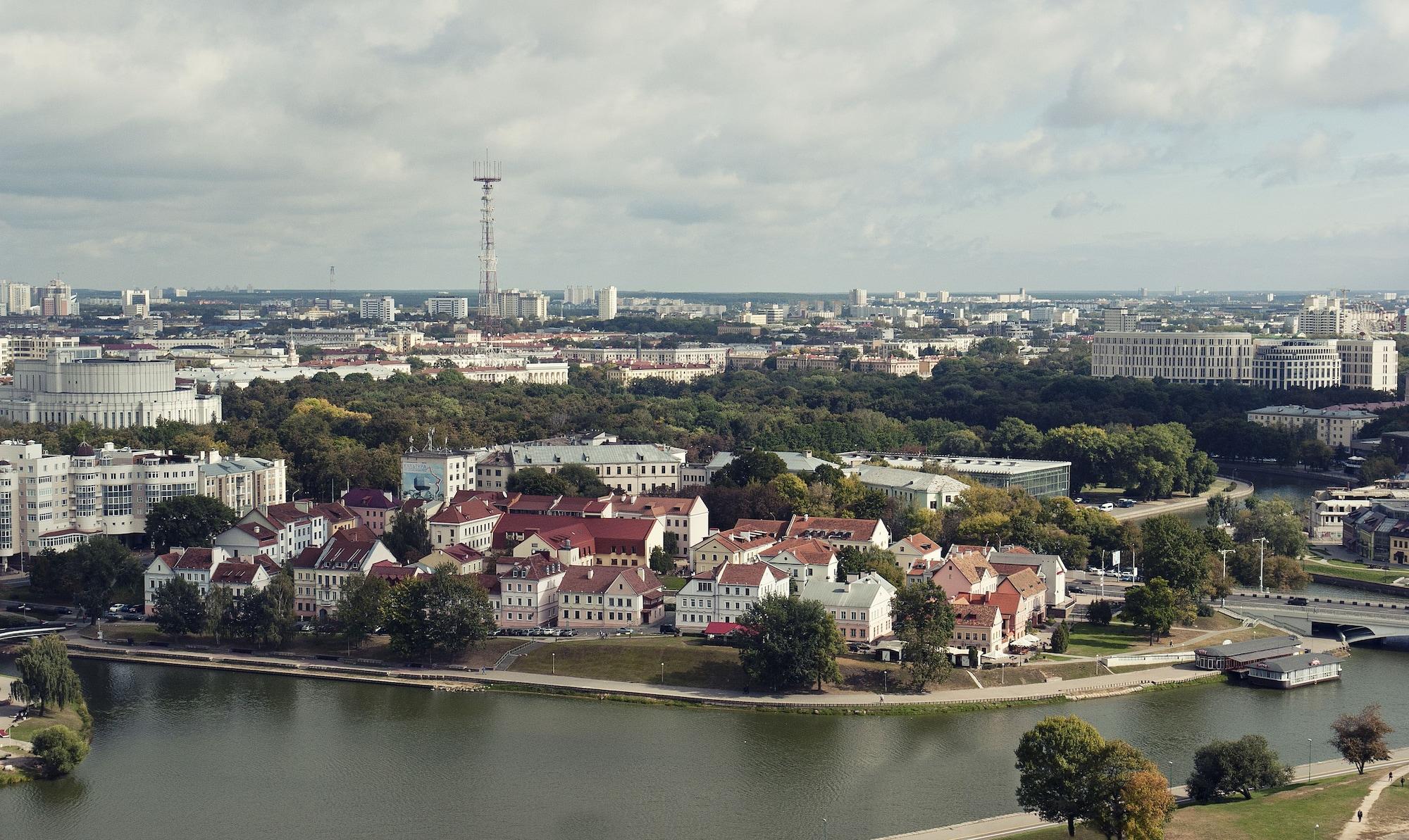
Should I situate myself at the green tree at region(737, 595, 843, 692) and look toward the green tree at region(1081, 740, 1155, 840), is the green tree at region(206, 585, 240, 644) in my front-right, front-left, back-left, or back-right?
back-right

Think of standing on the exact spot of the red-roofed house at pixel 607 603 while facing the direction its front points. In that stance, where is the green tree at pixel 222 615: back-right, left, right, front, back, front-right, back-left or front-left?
right

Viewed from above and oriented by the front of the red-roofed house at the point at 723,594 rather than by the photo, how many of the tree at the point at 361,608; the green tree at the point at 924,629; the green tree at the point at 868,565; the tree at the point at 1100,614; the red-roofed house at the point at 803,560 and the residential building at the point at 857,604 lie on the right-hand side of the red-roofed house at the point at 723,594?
1

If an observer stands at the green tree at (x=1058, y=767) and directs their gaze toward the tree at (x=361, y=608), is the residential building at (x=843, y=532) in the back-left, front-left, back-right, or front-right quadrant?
front-right

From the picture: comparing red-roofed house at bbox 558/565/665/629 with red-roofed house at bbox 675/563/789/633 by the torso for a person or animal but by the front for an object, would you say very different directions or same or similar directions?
same or similar directions

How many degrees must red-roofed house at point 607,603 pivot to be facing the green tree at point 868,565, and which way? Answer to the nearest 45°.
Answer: approximately 90° to its left

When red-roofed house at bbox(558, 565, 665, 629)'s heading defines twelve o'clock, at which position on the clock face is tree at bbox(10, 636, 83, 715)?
The tree is roughly at 2 o'clock from the red-roofed house.

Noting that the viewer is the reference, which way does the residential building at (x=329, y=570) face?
facing the viewer and to the left of the viewer

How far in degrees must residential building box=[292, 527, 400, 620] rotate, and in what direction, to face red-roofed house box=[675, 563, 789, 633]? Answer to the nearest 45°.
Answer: approximately 90° to its left

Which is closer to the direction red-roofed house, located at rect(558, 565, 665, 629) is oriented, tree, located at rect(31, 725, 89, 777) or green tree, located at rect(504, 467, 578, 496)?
the tree

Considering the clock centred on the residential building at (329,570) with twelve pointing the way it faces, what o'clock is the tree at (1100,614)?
The tree is roughly at 8 o'clock from the residential building.

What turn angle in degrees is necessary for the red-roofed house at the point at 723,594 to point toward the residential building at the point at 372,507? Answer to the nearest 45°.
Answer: approximately 135° to its right

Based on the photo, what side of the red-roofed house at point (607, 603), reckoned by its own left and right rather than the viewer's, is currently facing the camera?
front

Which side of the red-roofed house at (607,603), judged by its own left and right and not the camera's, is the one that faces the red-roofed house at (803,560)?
left

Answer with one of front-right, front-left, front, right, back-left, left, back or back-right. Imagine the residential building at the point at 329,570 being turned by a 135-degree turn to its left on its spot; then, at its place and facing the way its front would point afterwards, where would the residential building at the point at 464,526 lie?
front-left

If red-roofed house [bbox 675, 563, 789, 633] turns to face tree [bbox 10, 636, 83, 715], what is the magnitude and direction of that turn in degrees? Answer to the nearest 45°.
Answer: approximately 45° to its right

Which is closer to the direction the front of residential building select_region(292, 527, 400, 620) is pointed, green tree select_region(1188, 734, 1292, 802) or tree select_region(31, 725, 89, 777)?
the tree
